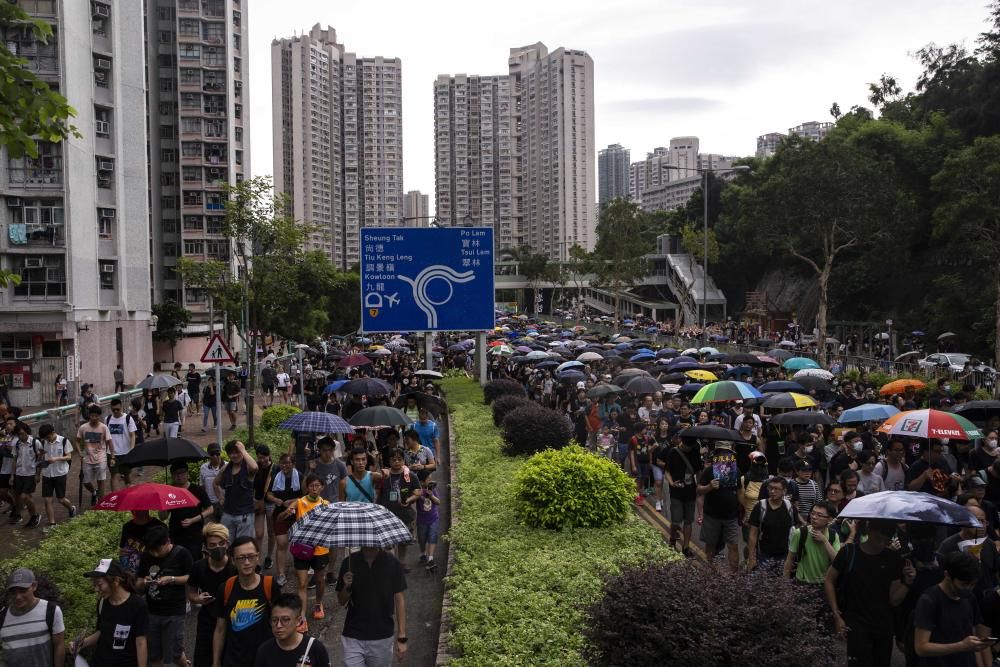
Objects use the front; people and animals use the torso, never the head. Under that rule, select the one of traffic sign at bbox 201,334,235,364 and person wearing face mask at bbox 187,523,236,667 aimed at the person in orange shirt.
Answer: the traffic sign

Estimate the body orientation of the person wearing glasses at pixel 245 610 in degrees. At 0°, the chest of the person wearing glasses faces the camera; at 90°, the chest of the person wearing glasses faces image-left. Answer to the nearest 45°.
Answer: approximately 0°

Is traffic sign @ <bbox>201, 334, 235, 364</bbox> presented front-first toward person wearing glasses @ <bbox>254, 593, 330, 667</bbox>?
yes

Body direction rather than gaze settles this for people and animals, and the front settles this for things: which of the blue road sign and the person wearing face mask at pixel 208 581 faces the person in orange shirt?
the blue road sign

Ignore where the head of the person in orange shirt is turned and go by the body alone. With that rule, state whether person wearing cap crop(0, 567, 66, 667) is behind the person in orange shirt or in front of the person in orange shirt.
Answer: in front

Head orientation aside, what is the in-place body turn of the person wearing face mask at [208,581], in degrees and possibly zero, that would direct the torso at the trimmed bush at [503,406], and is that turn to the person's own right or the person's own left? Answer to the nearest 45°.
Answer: approximately 135° to the person's own left

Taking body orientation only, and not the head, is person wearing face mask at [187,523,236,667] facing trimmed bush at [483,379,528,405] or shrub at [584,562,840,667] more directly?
the shrub

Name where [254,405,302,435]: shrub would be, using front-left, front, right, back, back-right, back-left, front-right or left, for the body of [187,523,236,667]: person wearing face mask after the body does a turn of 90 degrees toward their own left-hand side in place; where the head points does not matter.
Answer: left

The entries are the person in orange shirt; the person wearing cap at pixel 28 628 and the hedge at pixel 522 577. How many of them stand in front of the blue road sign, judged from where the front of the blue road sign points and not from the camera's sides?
3

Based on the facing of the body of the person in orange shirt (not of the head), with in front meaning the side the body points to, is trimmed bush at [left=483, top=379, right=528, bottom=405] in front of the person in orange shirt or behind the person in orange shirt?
behind

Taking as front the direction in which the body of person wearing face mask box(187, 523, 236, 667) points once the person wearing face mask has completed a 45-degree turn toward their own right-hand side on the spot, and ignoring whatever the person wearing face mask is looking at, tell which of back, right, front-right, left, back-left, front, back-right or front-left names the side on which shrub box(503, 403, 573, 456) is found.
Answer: back
